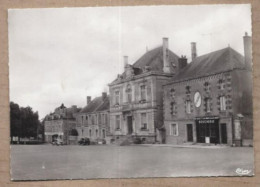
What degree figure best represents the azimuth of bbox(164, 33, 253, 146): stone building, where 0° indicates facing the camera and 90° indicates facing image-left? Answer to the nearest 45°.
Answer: approximately 45°

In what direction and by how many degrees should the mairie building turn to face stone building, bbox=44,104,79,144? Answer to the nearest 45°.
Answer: approximately 45° to its right

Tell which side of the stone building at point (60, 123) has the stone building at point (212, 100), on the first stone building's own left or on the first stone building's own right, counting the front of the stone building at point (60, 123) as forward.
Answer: on the first stone building's own left

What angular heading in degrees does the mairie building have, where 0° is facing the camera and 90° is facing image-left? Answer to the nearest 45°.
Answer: approximately 45°

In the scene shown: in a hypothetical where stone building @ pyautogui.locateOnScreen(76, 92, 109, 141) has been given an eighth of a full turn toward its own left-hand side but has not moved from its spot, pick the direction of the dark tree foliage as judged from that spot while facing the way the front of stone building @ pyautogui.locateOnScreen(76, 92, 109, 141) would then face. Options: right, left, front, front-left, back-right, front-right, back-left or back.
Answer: right

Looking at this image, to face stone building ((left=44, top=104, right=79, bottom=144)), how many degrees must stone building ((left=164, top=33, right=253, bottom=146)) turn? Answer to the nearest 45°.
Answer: approximately 45° to its right

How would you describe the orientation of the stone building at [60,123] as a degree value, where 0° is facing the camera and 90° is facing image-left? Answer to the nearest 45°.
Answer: approximately 45°

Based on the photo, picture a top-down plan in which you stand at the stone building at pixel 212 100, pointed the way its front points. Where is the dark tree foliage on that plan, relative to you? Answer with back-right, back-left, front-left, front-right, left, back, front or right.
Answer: front-right
